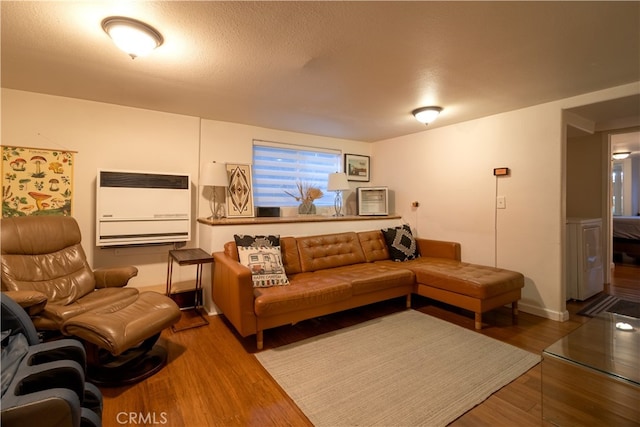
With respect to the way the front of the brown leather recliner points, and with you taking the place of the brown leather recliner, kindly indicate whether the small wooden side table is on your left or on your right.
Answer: on your left

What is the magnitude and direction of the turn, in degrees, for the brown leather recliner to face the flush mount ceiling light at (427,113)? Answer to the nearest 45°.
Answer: approximately 45° to its left

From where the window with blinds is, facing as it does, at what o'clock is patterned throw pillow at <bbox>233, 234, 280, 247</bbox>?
The patterned throw pillow is roughly at 2 o'clock from the window with blinds.

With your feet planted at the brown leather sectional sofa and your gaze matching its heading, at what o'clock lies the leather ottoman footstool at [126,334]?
The leather ottoman footstool is roughly at 3 o'clock from the brown leather sectional sofa.

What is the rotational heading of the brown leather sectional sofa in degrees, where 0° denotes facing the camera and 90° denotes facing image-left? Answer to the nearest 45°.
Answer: approximately 315°

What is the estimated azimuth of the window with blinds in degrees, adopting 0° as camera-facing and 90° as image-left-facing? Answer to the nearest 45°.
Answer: approximately 315°

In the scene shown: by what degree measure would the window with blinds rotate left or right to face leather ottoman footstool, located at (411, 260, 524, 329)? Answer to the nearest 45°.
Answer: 0° — it already faces it

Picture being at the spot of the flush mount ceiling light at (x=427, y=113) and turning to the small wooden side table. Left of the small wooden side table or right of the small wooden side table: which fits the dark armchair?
left

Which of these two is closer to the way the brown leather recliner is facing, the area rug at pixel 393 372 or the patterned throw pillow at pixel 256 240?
the area rug

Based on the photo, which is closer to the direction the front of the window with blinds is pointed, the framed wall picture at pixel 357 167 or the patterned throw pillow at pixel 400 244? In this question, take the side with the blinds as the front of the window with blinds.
the patterned throw pillow
